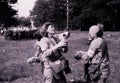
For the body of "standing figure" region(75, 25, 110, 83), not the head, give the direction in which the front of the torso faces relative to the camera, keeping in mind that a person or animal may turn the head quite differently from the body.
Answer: to the viewer's left

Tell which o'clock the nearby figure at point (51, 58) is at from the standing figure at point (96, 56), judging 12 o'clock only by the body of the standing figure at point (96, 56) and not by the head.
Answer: the nearby figure at point (51, 58) is roughly at 11 o'clock from the standing figure at point (96, 56).
